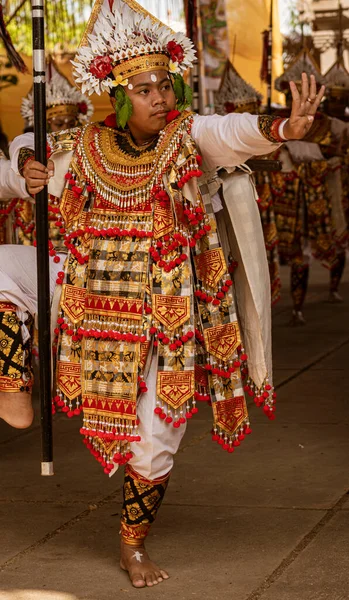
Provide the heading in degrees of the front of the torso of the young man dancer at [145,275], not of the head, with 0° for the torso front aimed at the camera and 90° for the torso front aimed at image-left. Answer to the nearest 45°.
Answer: approximately 0°
